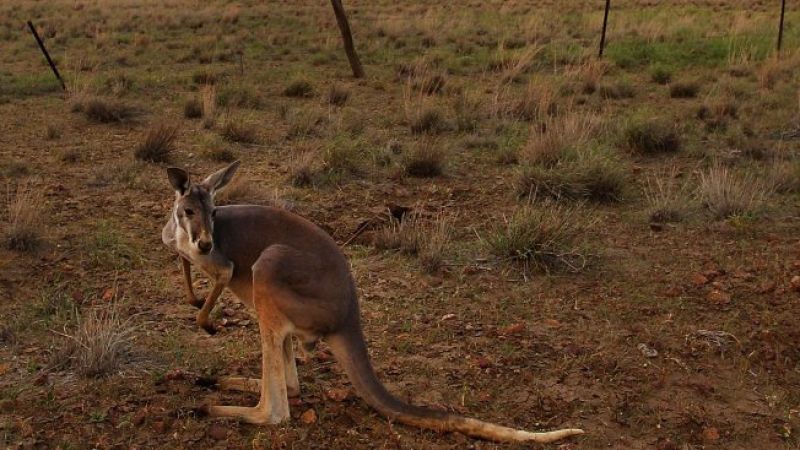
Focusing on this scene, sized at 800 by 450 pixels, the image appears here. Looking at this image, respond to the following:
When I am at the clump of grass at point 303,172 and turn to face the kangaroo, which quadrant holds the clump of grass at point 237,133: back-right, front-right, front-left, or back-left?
back-right

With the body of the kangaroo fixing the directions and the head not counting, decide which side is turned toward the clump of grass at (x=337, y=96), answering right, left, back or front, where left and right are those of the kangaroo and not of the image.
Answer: right

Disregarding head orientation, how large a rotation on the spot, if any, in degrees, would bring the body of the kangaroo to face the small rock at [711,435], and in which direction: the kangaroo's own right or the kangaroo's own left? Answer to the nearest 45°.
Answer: approximately 180°

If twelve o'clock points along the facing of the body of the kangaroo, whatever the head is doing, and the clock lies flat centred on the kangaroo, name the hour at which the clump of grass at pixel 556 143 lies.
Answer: The clump of grass is roughly at 4 o'clock from the kangaroo.

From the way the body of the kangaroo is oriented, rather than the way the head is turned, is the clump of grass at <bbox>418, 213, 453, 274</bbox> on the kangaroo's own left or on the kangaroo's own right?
on the kangaroo's own right

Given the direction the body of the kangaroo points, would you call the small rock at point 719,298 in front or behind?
behind

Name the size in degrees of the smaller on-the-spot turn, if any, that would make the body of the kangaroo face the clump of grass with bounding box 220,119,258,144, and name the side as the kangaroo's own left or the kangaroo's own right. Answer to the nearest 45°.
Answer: approximately 90° to the kangaroo's own right

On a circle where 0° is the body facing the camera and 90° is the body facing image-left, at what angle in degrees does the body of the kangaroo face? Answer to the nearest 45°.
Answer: approximately 90°
